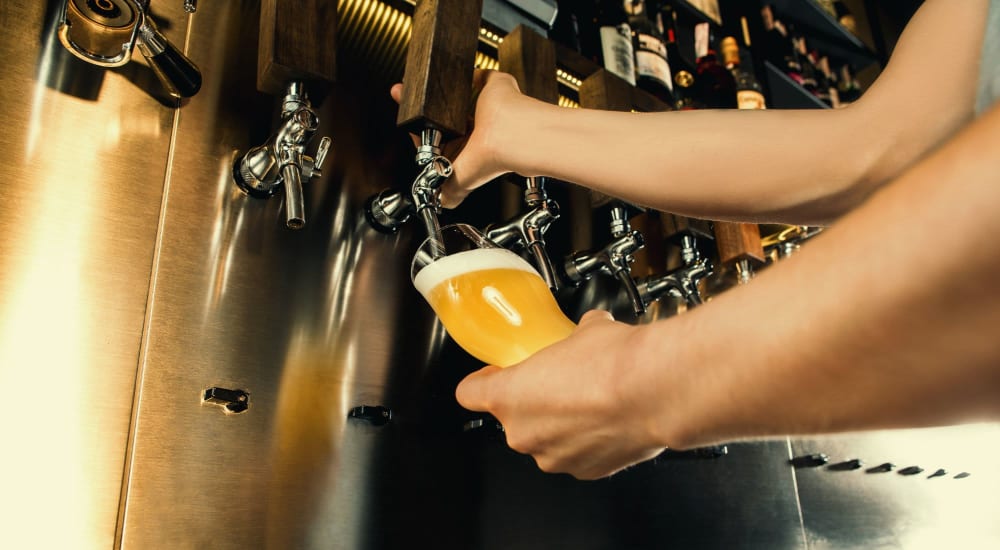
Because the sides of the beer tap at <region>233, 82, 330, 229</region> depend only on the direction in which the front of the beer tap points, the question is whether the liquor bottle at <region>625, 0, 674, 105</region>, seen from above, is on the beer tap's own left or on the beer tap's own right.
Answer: on the beer tap's own left

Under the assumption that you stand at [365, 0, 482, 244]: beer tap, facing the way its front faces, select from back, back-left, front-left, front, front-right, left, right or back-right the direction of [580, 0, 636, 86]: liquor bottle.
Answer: left

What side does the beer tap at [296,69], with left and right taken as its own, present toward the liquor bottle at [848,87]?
left

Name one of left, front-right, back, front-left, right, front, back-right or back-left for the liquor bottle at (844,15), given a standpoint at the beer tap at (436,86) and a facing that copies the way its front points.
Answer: left

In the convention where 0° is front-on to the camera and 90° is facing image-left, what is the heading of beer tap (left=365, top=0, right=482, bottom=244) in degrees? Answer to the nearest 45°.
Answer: approximately 315°

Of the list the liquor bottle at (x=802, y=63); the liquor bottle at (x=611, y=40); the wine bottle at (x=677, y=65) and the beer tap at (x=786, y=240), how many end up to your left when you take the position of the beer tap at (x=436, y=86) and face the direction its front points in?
4

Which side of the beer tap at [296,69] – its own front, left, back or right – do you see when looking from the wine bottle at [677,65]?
left

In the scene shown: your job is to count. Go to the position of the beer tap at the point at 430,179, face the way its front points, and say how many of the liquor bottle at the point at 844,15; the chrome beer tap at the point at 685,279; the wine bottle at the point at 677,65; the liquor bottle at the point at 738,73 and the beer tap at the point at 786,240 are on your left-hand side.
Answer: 5

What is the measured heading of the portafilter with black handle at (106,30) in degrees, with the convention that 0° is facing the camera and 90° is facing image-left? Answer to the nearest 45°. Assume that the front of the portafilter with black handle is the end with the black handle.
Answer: approximately 315°
